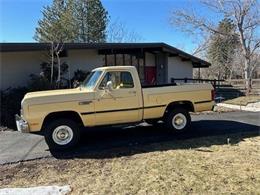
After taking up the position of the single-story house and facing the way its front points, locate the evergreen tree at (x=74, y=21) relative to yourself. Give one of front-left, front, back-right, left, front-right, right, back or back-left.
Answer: back

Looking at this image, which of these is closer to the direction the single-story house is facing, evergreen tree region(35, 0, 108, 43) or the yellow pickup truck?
the yellow pickup truck

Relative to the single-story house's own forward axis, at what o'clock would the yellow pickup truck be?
The yellow pickup truck is roughly at 12 o'clock from the single-story house.

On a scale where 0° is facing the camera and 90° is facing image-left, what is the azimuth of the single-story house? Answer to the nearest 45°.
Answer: approximately 0°
